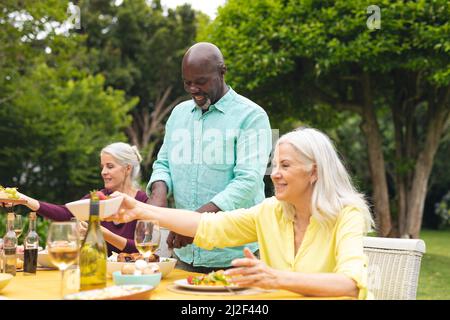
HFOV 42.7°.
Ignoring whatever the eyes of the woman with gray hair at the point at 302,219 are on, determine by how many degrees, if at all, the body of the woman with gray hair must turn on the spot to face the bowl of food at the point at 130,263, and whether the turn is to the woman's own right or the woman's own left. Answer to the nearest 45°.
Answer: approximately 45° to the woman's own right

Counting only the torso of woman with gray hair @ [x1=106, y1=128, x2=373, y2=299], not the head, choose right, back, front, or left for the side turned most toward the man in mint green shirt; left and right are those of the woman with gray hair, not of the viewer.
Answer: right

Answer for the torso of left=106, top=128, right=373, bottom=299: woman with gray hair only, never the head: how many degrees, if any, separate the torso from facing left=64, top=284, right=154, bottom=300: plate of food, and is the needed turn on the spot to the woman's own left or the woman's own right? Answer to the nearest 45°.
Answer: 0° — they already face it

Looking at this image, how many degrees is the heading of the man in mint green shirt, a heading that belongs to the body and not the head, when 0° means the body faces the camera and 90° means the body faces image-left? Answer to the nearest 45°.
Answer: approximately 45°

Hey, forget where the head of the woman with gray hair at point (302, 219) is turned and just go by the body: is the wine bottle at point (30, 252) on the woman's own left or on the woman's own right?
on the woman's own right

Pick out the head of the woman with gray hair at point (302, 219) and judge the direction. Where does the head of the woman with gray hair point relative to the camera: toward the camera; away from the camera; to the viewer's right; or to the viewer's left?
to the viewer's left

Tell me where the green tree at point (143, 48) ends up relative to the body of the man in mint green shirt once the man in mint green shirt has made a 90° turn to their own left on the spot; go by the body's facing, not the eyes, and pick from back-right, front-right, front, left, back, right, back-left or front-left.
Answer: back-left
